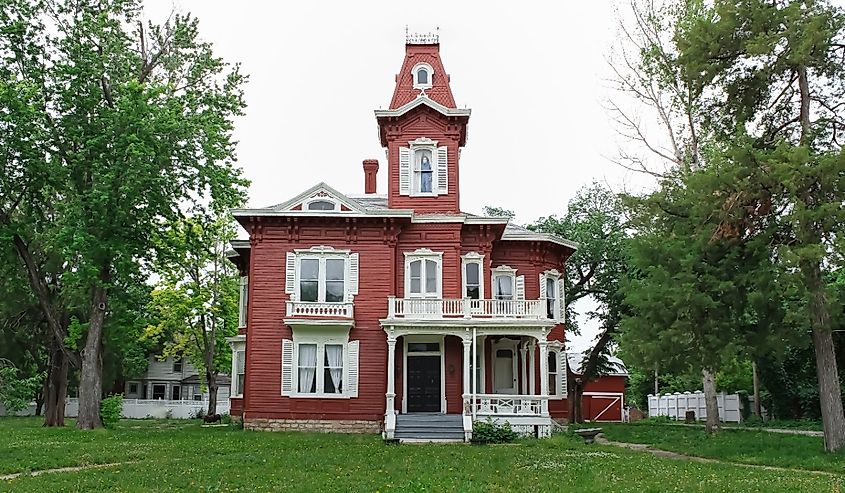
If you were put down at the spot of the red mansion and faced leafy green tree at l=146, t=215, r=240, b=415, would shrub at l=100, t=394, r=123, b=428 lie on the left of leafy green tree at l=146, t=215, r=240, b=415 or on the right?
left

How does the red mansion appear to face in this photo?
toward the camera

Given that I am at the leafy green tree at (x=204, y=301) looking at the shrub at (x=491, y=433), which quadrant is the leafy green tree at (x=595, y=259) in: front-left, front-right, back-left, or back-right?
front-left

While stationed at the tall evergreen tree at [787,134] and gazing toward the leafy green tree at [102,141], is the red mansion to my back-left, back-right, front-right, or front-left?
front-right

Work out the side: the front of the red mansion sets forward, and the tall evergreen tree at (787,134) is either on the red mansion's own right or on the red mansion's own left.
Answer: on the red mansion's own left

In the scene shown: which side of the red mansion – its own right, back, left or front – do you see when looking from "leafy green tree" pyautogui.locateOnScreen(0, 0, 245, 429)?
right

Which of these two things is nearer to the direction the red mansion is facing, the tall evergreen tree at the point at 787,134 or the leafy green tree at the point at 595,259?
the tall evergreen tree

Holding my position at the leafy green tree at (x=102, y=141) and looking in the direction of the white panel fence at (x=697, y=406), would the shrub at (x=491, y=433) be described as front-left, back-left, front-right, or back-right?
front-right

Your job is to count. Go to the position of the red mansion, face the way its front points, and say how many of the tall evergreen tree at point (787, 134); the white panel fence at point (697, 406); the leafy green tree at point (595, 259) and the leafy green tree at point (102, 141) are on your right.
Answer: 1

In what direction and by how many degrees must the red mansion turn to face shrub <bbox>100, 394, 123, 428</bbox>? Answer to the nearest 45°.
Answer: approximately 90° to its right

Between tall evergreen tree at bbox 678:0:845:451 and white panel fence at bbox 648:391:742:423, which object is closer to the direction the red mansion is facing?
the tall evergreen tree

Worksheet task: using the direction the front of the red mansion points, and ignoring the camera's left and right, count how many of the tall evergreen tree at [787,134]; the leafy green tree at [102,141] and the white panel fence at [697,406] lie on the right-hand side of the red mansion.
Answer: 1
